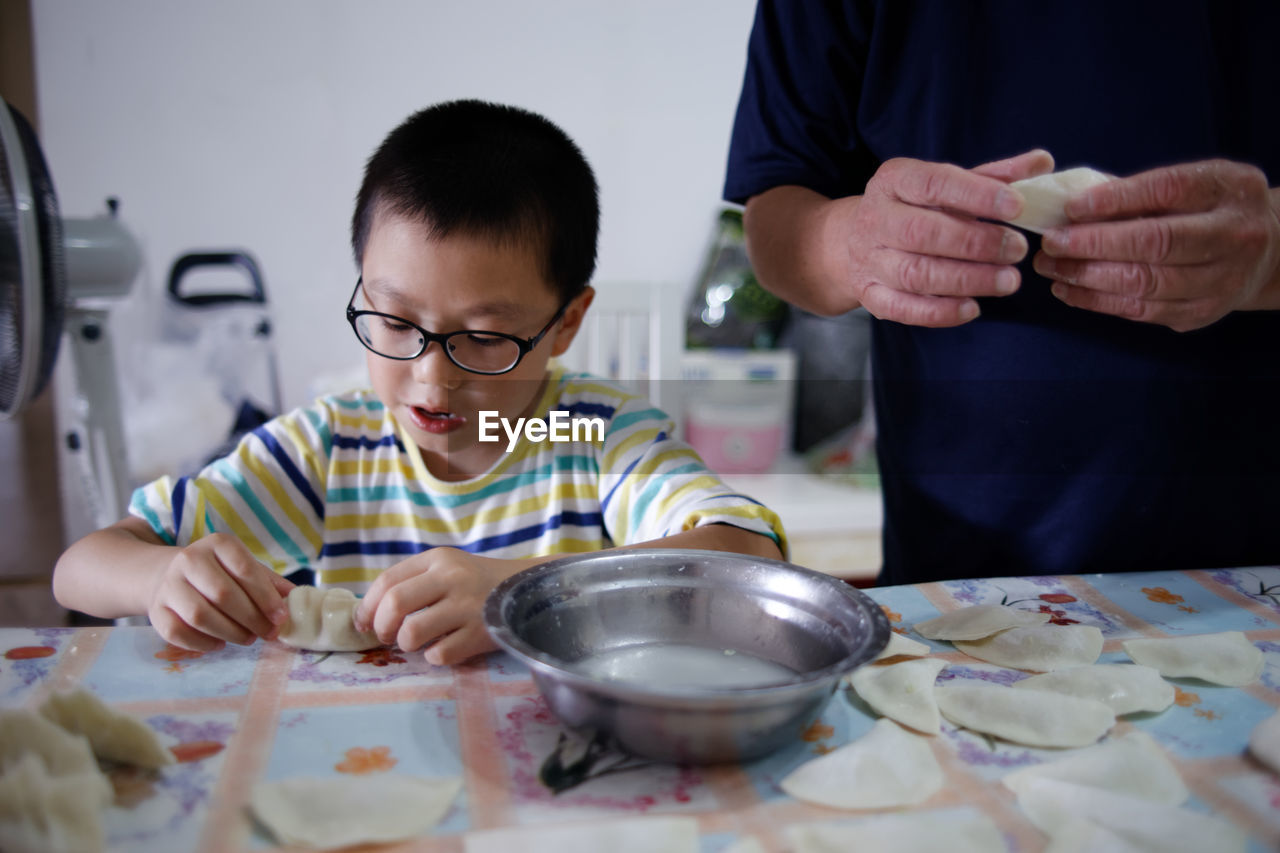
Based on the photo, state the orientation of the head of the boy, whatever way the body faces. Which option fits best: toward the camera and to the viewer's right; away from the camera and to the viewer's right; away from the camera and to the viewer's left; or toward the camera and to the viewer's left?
toward the camera and to the viewer's left

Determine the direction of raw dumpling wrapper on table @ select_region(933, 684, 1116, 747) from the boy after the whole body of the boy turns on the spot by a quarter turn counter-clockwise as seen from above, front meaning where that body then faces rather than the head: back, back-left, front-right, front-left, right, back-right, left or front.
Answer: front-right

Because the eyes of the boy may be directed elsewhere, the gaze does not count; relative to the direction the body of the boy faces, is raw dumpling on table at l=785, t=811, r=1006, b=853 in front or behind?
in front

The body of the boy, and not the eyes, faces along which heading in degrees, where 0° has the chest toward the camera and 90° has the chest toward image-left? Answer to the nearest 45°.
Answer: approximately 0°

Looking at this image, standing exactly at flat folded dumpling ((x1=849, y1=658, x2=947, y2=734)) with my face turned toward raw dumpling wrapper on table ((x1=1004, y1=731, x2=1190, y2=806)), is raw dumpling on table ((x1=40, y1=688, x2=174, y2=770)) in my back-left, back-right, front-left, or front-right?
back-right

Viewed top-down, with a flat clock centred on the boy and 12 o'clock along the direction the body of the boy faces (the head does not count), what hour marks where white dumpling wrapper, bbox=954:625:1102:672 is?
The white dumpling wrapper is roughly at 10 o'clock from the boy.
